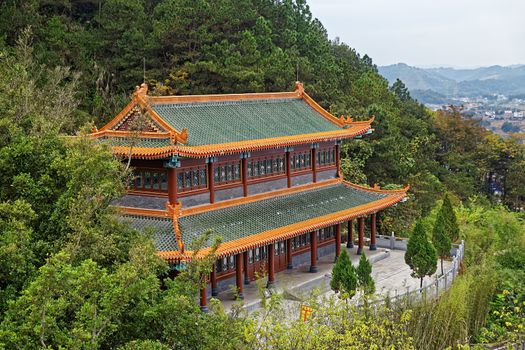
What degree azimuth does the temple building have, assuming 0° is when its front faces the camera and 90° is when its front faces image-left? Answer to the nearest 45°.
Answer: approximately 315°

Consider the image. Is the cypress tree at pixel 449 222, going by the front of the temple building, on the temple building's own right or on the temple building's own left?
on the temple building's own left

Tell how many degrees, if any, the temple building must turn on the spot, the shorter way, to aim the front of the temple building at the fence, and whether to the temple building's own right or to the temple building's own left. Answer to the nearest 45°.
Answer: approximately 45° to the temple building's own left

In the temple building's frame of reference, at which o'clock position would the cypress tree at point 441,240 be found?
The cypress tree is roughly at 10 o'clock from the temple building.

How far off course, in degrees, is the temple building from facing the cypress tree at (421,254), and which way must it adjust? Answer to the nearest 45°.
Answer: approximately 45° to its left
